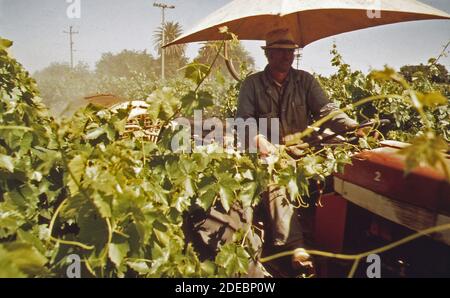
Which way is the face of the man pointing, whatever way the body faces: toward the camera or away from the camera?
toward the camera

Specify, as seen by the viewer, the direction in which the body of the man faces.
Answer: toward the camera
